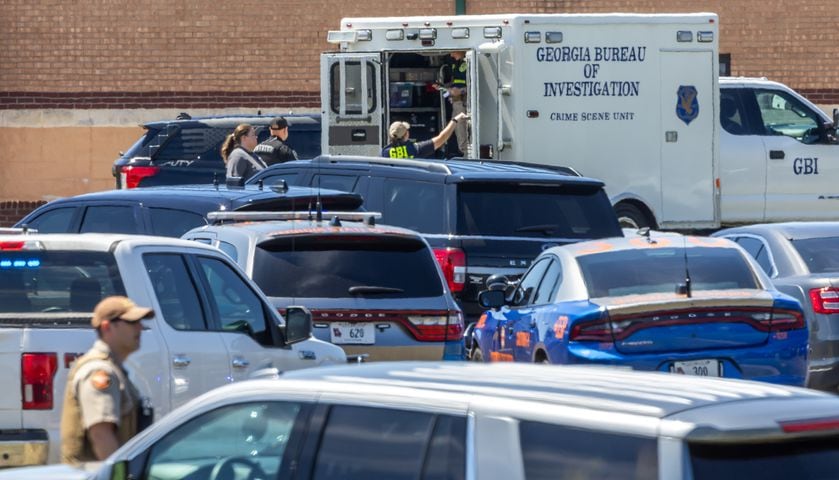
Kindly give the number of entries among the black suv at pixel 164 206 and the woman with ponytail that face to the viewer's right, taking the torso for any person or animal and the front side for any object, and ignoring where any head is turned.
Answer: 1

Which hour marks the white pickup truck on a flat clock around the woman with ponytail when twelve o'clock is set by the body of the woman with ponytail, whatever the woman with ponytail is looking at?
The white pickup truck is roughly at 3 o'clock from the woman with ponytail.

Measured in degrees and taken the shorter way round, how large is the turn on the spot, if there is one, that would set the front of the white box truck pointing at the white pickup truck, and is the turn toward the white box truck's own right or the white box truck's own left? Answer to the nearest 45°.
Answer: approximately 135° to the white box truck's own right

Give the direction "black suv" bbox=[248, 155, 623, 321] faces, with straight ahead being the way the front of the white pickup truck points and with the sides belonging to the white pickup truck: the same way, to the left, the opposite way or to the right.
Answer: to the left

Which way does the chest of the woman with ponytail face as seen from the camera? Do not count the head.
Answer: to the viewer's right

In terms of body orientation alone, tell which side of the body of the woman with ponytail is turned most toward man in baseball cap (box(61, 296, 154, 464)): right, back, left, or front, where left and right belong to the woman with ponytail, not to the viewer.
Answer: right

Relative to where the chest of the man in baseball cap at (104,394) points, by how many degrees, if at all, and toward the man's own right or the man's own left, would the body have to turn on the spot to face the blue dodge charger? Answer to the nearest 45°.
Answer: approximately 45° to the man's own left

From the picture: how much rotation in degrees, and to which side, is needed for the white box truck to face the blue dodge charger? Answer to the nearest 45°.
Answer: approximately 135° to its right

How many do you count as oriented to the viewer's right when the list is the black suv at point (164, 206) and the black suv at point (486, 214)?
0

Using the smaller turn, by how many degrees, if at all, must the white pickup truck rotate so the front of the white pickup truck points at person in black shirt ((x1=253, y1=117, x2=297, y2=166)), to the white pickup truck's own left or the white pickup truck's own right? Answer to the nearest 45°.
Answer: approximately 45° to the white pickup truck's own left

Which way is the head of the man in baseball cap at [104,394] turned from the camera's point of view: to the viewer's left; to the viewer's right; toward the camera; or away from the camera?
to the viewer's right

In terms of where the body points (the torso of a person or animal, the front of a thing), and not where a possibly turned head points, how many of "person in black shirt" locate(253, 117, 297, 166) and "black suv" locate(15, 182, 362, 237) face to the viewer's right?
0
